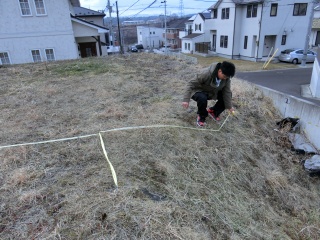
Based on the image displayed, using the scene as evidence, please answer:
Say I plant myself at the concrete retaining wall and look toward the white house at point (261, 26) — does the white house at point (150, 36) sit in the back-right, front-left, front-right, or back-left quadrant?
front-left

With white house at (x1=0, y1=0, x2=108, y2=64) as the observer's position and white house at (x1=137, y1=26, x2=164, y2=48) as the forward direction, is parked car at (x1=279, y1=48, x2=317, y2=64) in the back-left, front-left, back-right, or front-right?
front-right

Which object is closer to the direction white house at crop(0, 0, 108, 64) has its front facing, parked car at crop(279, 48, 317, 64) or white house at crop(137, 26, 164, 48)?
the parked car

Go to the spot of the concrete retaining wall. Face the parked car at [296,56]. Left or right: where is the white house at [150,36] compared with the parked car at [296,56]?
left

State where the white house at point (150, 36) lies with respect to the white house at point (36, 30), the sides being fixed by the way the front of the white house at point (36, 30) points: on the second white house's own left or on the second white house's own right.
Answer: on the second white house's own left
